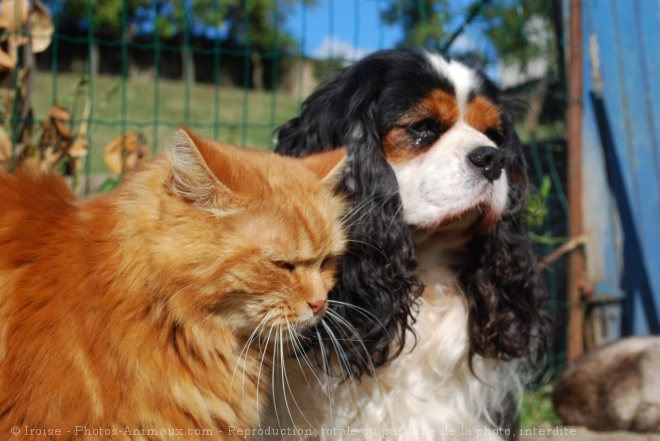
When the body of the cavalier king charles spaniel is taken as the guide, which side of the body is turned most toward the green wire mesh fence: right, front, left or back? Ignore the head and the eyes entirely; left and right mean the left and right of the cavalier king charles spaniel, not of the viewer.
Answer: back

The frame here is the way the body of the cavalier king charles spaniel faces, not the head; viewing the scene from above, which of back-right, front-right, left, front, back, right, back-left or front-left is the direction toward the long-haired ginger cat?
right

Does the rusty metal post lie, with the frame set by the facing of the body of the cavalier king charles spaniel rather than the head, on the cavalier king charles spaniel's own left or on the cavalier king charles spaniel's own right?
on the cavalier king charles spaniel's own left

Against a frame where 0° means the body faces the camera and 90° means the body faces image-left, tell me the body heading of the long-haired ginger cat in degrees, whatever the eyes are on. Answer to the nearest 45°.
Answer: approximately 315°

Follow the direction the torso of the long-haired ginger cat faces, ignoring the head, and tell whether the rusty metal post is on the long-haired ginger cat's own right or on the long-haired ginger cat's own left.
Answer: on the long-haired ginger cat's own left

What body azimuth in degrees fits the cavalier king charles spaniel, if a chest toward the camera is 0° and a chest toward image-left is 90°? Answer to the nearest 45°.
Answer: approximately 315°
